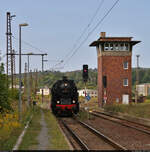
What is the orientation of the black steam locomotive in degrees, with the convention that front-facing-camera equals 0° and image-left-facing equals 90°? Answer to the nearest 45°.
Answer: approximately 0°
